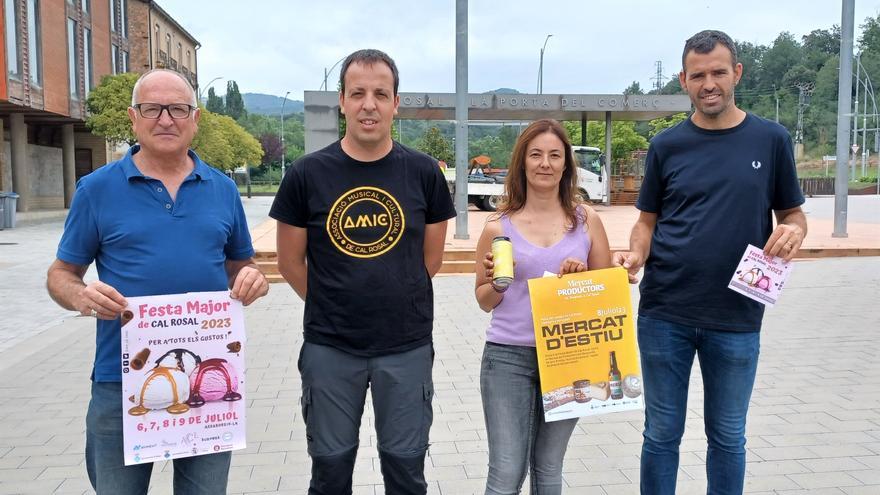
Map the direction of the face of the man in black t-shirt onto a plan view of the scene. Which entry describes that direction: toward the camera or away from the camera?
toward the camera

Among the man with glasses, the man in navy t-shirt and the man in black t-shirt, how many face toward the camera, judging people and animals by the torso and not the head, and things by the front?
3

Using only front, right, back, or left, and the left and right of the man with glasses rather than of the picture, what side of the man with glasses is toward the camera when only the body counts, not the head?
front

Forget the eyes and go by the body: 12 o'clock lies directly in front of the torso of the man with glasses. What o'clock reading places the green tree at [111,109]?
The green tree is roughly at 6 o'clock from the man with glasses.

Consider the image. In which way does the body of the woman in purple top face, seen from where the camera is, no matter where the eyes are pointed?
toward the camera

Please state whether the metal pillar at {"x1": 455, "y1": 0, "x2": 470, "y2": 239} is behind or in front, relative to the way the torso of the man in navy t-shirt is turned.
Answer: behind

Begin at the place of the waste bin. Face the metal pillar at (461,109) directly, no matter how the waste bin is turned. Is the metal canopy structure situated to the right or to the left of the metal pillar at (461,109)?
left

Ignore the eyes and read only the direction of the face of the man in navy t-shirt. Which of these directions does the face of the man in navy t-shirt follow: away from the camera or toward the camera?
toward the camera

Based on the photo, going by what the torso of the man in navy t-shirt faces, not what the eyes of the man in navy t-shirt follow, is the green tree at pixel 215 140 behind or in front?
behind

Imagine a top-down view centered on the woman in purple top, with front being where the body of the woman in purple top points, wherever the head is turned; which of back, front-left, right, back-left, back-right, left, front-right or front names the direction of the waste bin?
back-right

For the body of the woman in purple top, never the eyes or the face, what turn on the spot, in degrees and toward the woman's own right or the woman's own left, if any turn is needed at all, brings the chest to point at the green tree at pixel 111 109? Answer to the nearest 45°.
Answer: approximately 135° to the woman's own right

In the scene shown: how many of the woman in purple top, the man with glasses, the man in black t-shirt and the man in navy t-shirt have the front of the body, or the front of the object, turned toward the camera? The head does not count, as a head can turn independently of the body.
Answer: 4

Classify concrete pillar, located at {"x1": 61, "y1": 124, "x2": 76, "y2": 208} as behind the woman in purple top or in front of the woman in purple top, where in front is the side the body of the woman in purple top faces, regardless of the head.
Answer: behind

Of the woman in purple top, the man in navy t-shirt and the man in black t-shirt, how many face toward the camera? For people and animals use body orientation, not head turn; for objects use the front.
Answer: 3
